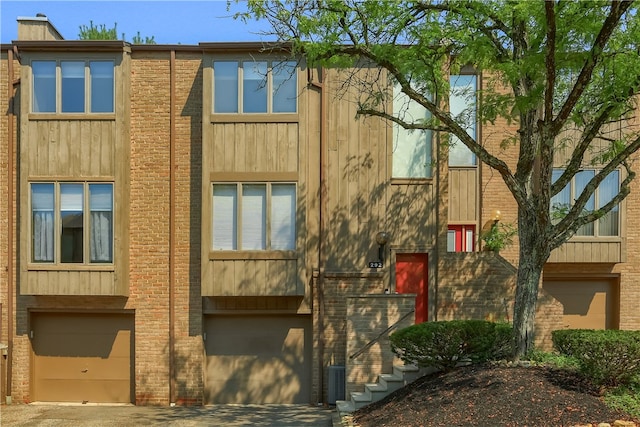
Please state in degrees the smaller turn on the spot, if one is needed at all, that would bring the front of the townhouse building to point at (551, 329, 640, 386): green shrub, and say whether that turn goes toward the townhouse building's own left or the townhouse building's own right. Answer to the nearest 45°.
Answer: approximately 45° to the townhouse building's own left

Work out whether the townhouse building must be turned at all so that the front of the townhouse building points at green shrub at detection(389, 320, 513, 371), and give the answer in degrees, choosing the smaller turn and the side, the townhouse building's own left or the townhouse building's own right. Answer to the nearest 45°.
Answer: approximately 45° to the townhouse building's own left

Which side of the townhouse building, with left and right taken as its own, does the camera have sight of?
front
